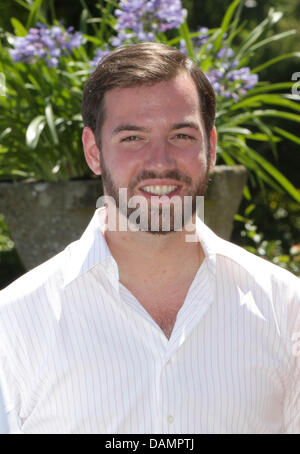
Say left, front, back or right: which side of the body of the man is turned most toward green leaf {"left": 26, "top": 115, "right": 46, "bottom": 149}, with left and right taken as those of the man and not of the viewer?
back

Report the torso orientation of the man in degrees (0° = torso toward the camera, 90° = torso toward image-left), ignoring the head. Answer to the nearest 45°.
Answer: approximately 0°

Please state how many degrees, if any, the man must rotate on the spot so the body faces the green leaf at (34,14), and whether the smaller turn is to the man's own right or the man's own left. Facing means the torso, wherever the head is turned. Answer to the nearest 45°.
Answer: approximately 180°

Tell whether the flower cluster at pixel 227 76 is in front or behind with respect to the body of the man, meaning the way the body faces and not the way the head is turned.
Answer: behind

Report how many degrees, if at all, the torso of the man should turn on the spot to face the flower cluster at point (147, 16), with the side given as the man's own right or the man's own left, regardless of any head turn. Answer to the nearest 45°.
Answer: approximately 180°

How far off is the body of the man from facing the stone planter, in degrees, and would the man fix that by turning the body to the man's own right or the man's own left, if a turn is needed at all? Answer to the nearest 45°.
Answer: approximately 180°

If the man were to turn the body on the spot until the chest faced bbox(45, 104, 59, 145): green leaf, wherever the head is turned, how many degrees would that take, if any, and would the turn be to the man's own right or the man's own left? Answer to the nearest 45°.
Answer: approximately 180°

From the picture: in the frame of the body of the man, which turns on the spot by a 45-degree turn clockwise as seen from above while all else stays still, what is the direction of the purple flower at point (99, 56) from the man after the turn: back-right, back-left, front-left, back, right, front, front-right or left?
back-right
